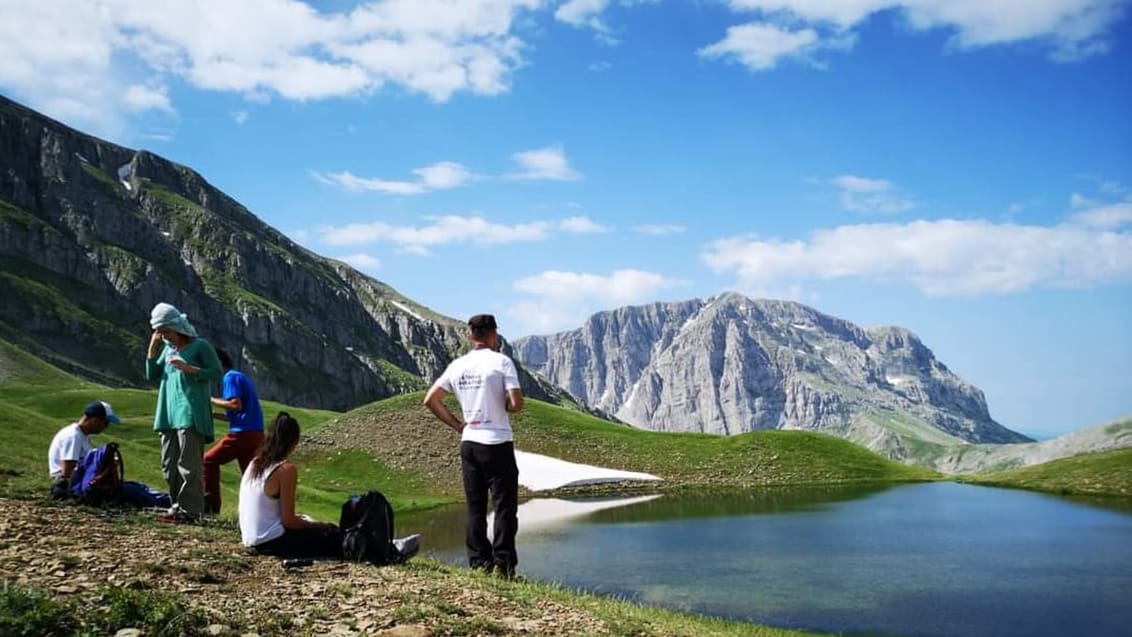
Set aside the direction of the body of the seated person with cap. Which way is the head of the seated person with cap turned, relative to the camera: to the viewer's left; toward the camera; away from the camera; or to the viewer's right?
to the viewer's right

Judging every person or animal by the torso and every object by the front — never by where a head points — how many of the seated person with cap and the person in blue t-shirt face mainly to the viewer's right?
1

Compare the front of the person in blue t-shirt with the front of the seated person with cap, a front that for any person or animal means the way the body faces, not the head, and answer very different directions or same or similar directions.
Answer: very different directions

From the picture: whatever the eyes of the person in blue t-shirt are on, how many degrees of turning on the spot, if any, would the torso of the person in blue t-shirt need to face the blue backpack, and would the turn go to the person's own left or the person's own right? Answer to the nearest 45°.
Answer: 0° — they already face it

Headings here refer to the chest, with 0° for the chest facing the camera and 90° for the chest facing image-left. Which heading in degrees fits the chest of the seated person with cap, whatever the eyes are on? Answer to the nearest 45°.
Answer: approximately 270°

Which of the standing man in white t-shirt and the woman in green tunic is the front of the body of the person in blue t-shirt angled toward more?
the woman in green tunic

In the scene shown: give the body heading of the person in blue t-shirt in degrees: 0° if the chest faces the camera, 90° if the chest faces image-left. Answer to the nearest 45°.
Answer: approximately 90°

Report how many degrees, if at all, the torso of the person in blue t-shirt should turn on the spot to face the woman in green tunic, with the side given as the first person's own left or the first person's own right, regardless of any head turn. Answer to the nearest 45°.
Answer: approximately 45° to the first person's own left

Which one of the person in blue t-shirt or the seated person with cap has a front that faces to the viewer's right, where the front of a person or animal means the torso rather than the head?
the seated person with cap

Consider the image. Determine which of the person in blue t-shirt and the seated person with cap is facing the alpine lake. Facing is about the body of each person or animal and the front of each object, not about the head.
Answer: the seated person with cap

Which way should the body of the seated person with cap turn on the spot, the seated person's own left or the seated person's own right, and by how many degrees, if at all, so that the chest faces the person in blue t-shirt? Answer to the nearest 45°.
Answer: approximately 45° to the seated person's own right
